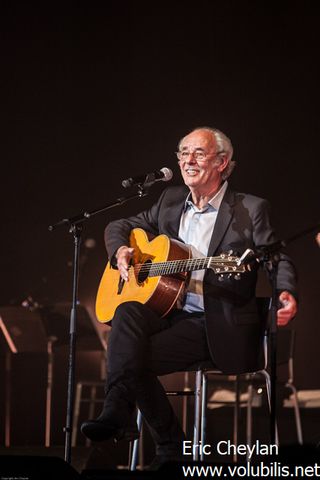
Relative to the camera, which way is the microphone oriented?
to the viewer's right

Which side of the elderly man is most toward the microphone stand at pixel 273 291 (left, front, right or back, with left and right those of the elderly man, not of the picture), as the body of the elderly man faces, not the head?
left

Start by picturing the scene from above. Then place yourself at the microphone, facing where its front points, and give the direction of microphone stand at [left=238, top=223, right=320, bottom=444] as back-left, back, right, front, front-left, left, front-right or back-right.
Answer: front-right
